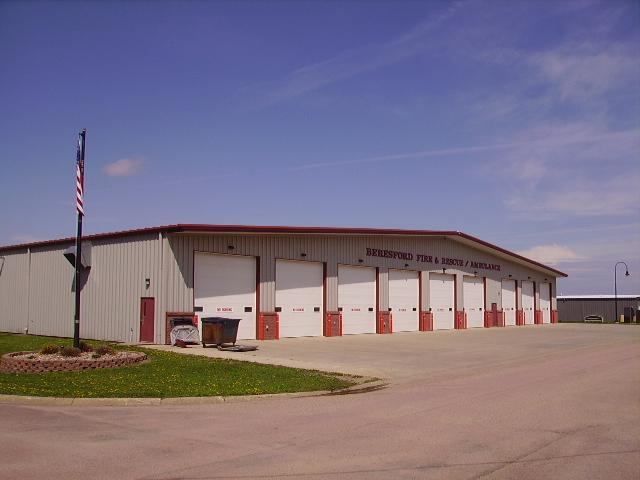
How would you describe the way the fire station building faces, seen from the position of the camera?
facing the viewer and to the right of the viewer

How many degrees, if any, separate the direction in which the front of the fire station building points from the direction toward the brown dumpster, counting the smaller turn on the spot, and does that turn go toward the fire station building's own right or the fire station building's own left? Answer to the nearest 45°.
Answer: approximately 45° to the fire station building's own right

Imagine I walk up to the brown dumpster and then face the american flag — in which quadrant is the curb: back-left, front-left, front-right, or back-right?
front-left

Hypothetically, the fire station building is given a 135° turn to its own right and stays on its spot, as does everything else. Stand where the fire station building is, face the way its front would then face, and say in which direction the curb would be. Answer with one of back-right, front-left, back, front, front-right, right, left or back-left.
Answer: left

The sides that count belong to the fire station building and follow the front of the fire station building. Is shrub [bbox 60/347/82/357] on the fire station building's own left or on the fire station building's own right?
on the fire station building's own right
